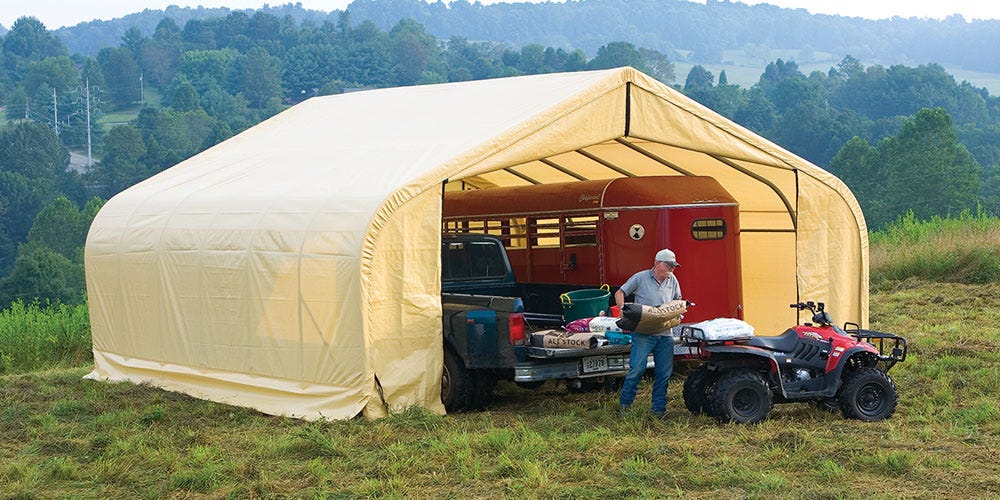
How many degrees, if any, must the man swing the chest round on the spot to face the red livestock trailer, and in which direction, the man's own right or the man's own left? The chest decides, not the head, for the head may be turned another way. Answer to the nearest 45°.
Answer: approximately 135° to the man's own left

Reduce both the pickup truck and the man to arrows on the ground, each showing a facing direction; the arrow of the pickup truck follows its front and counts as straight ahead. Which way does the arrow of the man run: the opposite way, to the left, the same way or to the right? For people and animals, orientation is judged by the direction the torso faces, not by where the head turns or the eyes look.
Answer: the opposite way

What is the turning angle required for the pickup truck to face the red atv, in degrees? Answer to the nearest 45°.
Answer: approximately 135° to its right

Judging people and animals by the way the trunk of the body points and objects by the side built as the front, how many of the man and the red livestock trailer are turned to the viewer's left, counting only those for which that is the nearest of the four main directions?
0

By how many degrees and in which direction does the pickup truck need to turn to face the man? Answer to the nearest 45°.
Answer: approximately 135° to its right

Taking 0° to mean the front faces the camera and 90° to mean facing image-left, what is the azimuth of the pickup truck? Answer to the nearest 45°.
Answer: approximately 135°

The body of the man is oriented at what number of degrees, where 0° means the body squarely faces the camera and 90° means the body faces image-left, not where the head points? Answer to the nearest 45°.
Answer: approximately 315°

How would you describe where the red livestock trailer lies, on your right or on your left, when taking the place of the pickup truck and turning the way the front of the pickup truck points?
on your right

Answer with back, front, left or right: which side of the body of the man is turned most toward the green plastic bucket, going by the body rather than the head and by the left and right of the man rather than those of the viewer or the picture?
back
